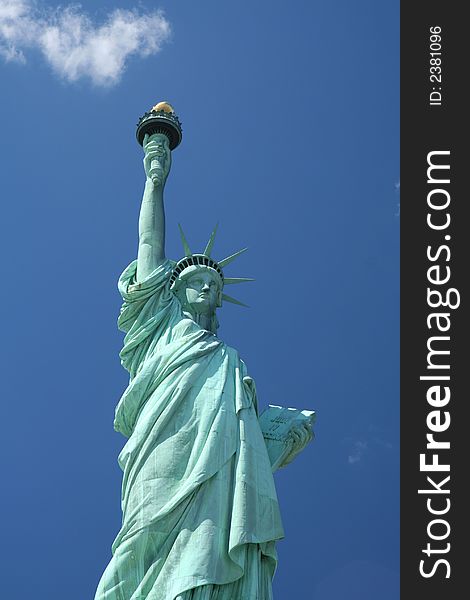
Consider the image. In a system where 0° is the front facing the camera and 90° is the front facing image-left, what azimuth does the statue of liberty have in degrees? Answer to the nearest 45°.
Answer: approximately 315°
